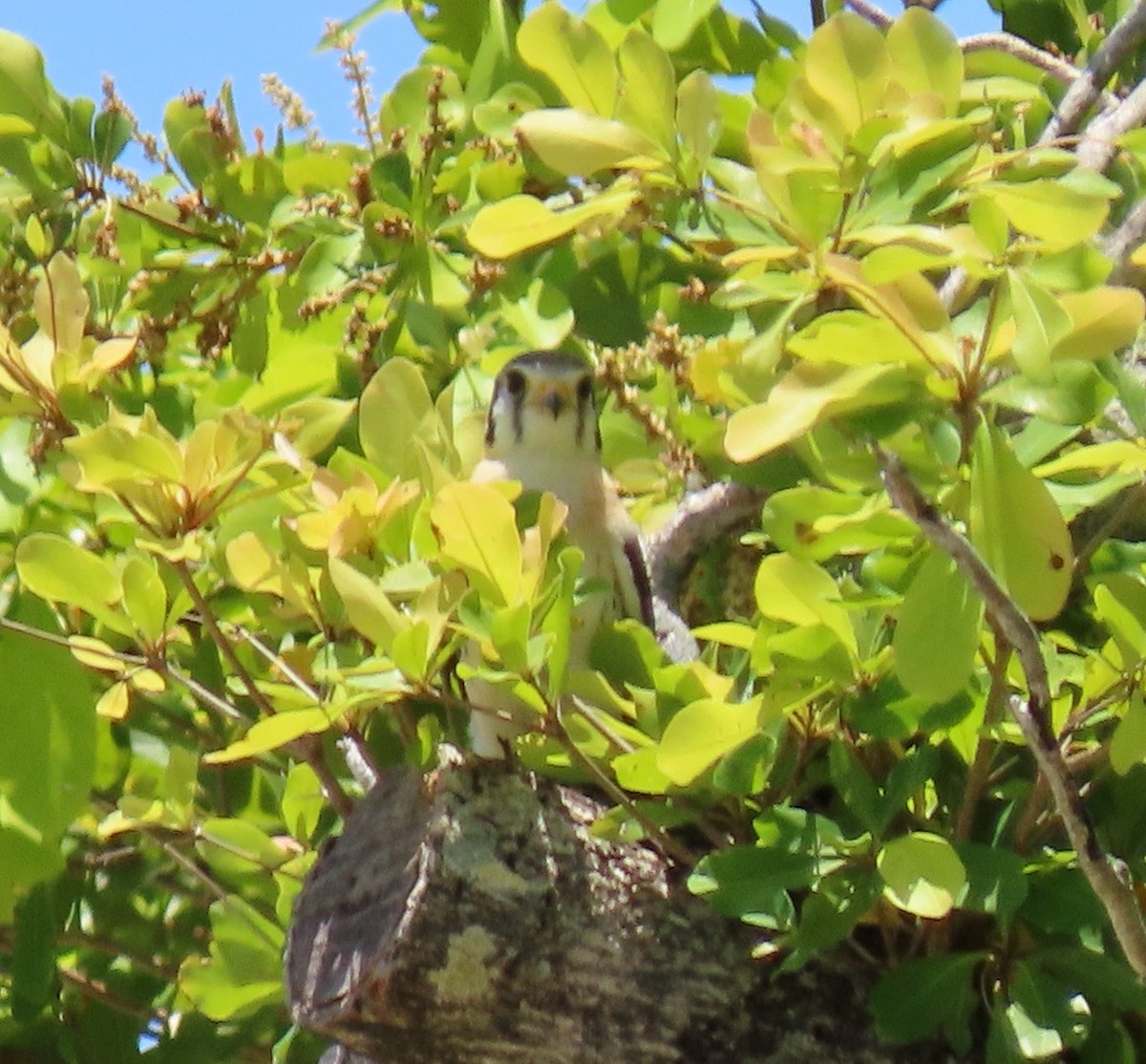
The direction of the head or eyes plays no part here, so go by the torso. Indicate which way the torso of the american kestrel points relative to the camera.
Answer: toward the camera

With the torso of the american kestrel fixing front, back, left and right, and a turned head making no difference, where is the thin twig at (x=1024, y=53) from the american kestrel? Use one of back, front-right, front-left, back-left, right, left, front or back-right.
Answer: left

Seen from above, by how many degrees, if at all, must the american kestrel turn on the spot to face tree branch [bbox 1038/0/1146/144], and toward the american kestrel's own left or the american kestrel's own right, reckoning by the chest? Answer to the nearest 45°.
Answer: approximately 90° to the american kestrel's own left
